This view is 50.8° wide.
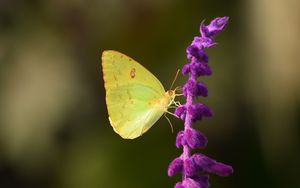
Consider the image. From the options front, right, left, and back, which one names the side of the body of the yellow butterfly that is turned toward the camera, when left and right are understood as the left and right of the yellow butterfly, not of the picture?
right
